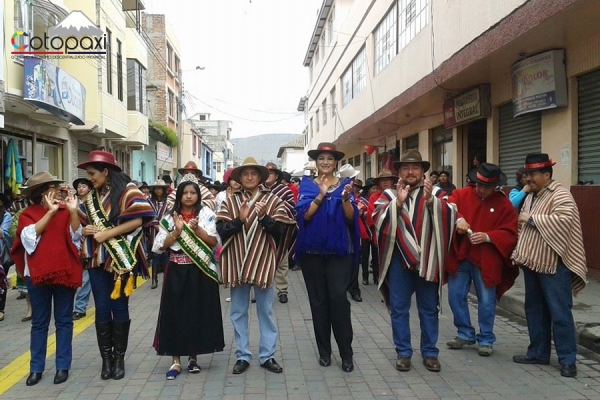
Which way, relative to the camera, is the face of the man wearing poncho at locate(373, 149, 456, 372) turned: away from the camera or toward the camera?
toward the camera

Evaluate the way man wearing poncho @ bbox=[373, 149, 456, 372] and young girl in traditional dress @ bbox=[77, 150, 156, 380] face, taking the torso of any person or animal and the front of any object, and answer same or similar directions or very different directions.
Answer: same or similar directions

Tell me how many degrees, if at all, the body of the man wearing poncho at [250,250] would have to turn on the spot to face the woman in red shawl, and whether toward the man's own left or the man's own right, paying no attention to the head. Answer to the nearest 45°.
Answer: approximately 90° to the man's own right

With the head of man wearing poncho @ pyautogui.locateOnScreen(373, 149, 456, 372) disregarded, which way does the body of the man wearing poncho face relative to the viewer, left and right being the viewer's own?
facing the viewer

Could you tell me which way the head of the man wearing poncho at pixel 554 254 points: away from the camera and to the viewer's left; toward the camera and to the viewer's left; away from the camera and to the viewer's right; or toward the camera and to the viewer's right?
toward the camera and to the viewer's left

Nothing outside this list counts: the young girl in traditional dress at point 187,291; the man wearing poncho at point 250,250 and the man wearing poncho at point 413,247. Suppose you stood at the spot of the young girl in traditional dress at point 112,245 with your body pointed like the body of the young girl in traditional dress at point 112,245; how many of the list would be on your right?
0

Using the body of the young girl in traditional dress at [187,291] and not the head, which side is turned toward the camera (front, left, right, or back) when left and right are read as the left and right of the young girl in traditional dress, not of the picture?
front

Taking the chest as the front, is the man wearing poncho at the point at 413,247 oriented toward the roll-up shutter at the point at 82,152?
no

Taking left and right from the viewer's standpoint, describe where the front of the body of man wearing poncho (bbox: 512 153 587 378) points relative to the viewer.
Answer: facing the viewer and to the left of the viewer

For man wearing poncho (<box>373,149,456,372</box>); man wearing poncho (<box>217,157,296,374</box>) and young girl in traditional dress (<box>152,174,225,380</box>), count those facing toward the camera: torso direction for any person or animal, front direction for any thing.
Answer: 3

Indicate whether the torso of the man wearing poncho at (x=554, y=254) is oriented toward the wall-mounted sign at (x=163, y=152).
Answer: no

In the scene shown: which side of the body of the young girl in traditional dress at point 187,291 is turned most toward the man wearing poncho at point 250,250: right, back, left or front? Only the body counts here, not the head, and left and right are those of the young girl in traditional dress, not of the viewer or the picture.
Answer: left

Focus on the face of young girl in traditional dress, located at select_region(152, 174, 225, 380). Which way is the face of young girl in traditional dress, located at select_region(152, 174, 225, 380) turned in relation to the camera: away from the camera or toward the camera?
toward the camera

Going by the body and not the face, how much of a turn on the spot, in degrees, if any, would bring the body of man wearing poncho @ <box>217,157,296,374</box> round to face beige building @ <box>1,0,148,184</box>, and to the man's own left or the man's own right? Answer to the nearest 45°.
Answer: approximately 135° to the man's own right

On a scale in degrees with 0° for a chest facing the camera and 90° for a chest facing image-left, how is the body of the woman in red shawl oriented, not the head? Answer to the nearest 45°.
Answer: approximately 315°

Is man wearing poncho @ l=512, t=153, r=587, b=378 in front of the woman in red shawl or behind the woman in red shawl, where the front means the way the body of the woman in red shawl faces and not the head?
in front

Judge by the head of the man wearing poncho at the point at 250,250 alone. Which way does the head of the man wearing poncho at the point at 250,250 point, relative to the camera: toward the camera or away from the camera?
toward the camera

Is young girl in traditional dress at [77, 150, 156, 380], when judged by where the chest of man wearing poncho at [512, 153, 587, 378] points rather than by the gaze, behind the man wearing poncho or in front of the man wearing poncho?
in front

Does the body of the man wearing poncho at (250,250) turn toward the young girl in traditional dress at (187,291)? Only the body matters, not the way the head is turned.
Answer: no
